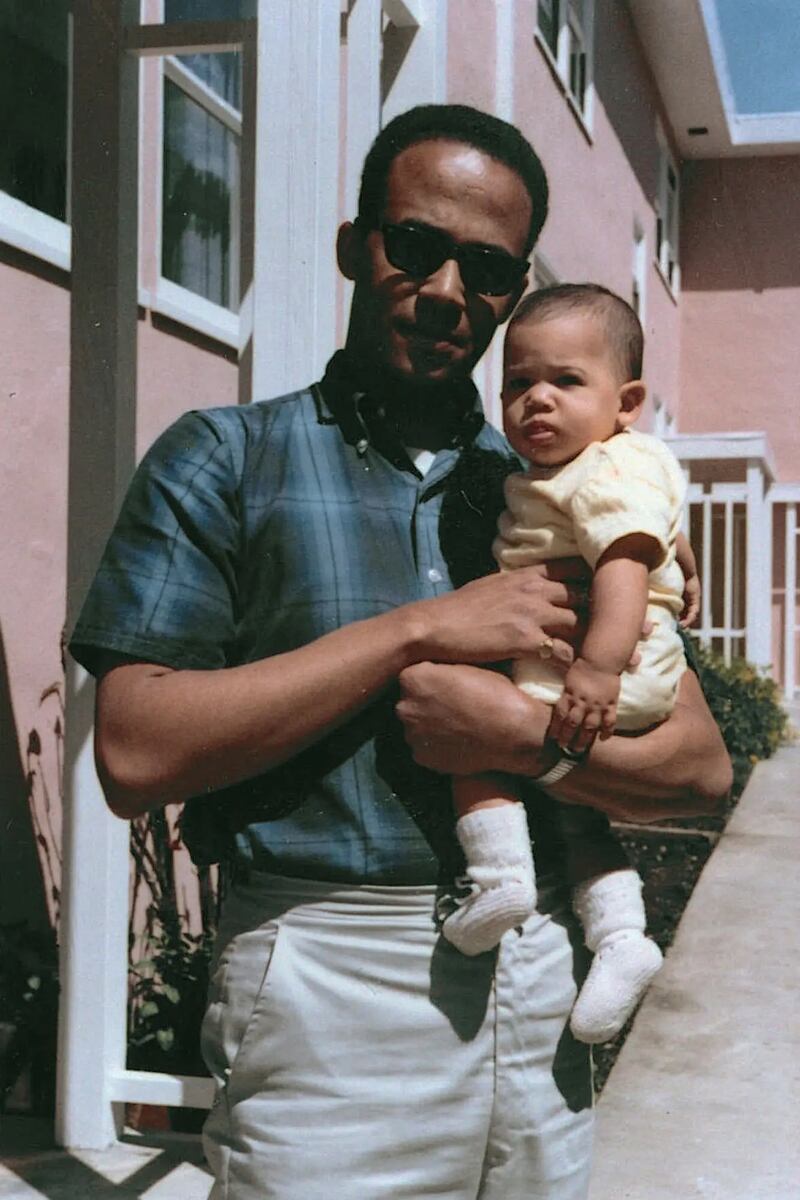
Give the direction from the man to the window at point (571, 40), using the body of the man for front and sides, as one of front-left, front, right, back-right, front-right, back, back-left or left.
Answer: back-left

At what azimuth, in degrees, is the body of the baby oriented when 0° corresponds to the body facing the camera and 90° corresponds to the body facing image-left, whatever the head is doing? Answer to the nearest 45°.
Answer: approximately 45°

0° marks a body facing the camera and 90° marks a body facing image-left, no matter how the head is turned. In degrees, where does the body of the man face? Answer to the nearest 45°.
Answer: approximately 315°

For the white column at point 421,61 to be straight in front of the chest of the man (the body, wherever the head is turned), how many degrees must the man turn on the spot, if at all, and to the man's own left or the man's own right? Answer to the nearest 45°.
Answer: approximately 135° to the man's own left

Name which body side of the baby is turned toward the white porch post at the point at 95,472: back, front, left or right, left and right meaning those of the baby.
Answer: right

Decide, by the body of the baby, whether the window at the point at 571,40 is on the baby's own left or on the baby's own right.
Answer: on the baby's own right

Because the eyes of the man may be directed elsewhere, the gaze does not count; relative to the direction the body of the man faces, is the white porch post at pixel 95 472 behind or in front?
behind
